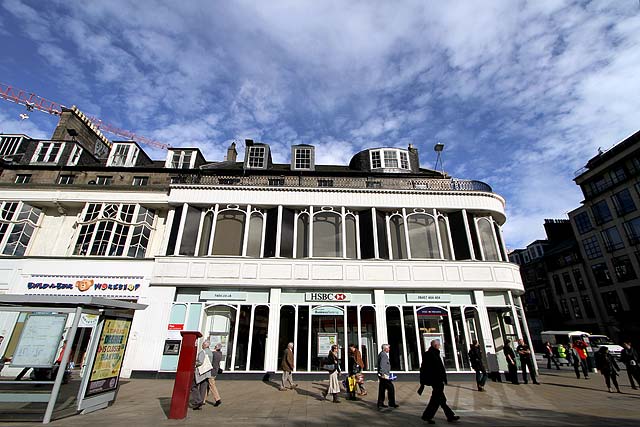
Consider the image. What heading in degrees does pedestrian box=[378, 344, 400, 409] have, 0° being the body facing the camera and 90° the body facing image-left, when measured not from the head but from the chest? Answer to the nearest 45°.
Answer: approximately 270°

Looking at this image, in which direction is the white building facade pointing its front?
toward the camera

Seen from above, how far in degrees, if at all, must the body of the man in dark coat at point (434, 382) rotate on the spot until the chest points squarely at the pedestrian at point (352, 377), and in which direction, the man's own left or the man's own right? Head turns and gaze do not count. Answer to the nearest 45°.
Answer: approximately 135° to the man's own left

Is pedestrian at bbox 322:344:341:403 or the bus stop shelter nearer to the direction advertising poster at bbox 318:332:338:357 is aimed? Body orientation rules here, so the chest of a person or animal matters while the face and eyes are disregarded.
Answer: the pedestrian

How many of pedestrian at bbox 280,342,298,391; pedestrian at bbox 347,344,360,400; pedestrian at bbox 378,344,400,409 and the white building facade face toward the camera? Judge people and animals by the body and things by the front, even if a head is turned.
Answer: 1

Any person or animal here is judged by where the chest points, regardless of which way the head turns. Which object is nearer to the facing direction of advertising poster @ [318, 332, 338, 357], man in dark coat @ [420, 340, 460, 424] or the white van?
the man in dark coat

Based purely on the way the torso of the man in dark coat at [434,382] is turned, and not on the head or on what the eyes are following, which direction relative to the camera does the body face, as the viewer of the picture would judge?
to the viewer's right
